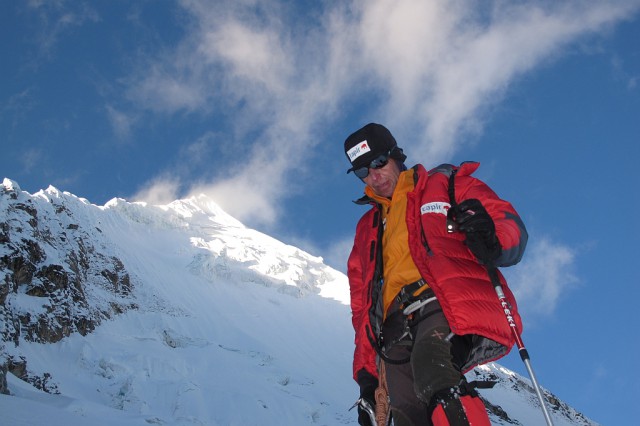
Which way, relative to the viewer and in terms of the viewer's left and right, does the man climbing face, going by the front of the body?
facing the viewer and to the left of the viewer

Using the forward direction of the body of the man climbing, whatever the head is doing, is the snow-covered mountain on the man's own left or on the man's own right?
on the man's own right

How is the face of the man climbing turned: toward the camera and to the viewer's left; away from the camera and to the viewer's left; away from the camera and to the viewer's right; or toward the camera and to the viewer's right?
toward the camera and to the viewer's left

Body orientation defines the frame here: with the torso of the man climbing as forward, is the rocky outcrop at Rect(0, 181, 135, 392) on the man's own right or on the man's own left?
on the man's own right
